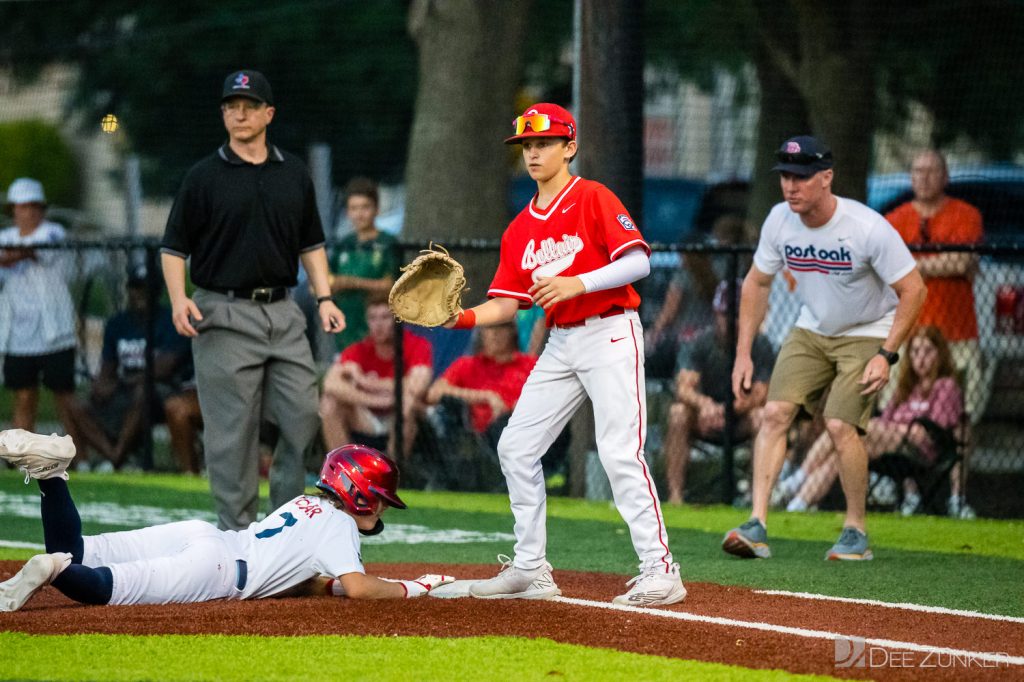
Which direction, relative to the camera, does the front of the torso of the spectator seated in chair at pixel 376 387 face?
toward the camera

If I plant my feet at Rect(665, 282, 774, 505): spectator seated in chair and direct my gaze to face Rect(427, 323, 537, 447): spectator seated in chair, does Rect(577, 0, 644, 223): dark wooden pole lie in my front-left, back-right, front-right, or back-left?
front-right

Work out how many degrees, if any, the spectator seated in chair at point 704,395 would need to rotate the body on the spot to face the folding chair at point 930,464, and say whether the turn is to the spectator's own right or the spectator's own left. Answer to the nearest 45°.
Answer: approximately 90° to the spectator's own left

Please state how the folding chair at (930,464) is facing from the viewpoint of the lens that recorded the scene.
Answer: facing the viewer and to the left of the viewer

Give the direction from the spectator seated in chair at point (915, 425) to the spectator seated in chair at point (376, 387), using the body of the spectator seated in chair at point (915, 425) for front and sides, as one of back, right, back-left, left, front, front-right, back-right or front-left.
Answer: front-right

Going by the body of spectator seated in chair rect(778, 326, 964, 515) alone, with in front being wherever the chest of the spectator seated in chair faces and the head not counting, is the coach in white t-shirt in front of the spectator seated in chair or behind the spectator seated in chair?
in front

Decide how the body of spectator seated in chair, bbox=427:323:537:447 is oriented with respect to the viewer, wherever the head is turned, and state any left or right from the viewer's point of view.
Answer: facing the viewer

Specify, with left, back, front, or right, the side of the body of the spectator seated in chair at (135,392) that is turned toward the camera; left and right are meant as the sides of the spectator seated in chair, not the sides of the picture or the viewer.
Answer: front

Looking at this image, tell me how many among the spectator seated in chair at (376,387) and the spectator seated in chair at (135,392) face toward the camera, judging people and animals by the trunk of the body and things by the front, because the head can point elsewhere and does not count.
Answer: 2

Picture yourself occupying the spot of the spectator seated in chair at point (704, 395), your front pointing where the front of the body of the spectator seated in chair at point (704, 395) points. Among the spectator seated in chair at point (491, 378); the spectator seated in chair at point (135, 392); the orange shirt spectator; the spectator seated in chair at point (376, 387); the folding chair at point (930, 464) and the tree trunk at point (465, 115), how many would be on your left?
2

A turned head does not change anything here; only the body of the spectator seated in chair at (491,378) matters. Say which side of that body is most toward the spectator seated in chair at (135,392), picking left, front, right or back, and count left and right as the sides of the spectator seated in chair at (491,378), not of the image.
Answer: right

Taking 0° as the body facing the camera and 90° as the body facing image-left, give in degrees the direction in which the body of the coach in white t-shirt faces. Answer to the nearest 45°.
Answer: approximately 45°

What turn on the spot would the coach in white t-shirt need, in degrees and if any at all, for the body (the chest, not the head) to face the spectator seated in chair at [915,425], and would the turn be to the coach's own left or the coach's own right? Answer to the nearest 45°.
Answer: approximately 135° to the coach's own right

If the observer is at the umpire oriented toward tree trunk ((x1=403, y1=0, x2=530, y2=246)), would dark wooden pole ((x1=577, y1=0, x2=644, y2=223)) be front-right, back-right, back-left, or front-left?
front-right

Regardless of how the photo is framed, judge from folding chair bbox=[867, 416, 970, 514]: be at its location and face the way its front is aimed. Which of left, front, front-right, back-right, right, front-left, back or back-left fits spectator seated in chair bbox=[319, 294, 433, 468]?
front-right

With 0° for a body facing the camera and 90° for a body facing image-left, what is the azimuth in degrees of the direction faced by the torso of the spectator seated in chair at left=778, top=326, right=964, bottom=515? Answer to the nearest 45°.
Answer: approximately 45°

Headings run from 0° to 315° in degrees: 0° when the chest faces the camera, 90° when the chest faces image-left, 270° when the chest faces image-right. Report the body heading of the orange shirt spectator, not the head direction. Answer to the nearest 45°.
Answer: approximately 0°
